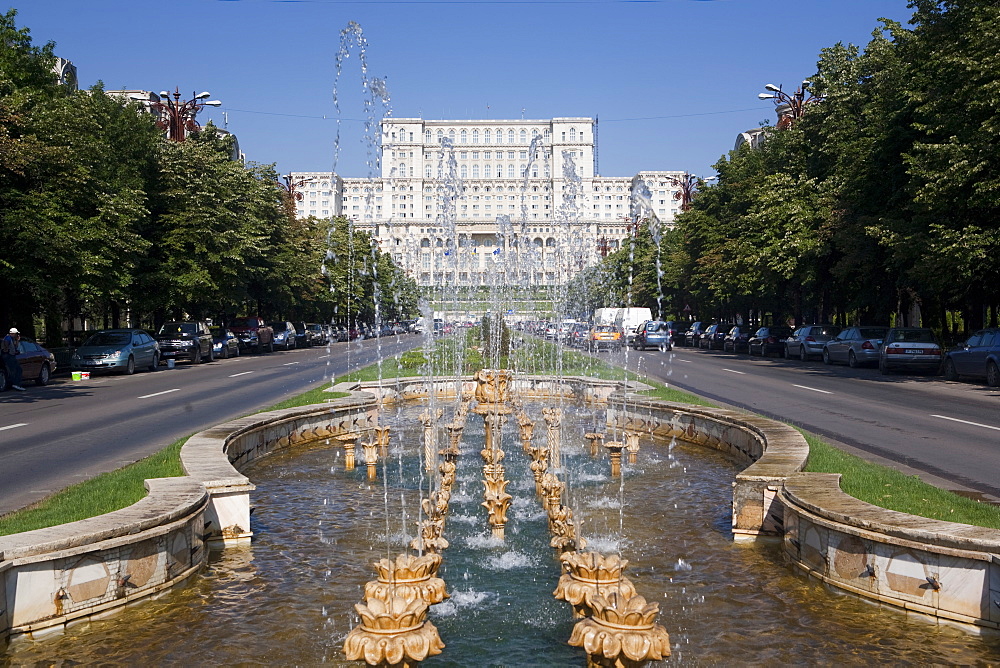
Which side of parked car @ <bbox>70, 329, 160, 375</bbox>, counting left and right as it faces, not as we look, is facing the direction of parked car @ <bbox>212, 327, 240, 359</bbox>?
back

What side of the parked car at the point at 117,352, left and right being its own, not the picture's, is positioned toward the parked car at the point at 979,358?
left

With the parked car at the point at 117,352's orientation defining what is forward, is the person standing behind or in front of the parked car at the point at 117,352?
in front

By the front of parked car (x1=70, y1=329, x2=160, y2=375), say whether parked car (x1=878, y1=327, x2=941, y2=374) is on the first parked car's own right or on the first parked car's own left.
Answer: on the first parked car's own left

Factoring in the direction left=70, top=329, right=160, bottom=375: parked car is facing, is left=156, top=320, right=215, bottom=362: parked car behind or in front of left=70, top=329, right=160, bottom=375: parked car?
behind

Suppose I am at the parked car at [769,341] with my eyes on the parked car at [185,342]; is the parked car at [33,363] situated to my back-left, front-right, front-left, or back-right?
front-left

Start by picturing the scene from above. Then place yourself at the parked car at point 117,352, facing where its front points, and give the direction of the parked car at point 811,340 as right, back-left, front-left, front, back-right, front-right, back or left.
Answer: back-left

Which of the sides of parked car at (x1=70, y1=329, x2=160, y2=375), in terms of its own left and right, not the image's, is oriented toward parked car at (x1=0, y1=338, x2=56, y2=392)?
front

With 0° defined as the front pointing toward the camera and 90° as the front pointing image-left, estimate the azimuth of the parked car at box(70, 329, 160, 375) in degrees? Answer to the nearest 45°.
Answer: approximately 45°

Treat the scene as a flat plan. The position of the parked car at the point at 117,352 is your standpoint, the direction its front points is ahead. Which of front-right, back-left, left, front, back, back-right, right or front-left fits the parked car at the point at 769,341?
back-left

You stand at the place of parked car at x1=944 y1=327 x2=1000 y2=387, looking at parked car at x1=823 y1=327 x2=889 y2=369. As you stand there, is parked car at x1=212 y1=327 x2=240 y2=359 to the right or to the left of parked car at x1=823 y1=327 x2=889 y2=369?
left
